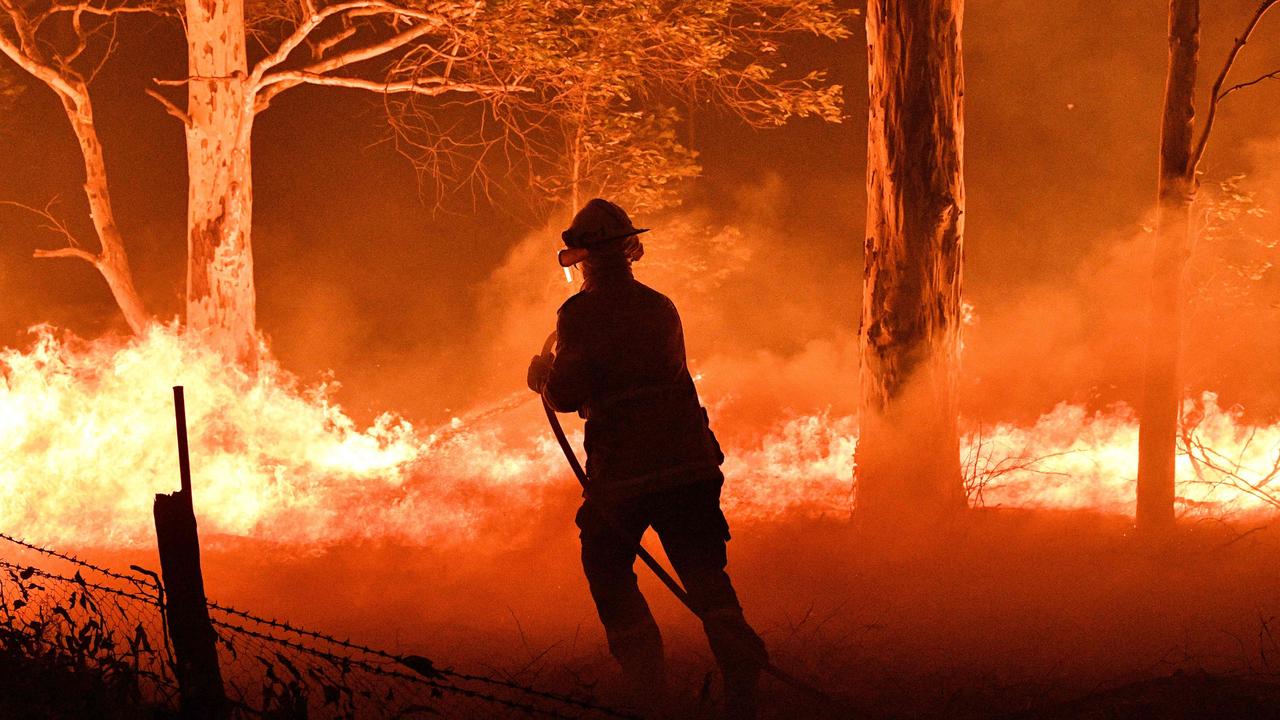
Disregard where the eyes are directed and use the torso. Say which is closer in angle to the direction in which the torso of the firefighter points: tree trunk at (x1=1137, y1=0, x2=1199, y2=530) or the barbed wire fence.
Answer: the tree trunk

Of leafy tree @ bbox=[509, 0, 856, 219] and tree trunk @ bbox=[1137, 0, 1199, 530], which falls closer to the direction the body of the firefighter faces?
the leafy tree

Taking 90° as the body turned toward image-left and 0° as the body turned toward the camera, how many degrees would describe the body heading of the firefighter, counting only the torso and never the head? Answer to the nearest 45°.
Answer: approximately 135°

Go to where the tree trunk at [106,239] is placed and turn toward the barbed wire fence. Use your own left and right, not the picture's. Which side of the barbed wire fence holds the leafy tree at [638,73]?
left

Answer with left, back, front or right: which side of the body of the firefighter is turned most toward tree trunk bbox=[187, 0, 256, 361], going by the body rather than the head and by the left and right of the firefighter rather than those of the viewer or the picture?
front

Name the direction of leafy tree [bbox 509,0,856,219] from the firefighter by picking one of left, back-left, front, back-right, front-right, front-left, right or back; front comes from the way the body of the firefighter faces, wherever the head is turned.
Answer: front-right

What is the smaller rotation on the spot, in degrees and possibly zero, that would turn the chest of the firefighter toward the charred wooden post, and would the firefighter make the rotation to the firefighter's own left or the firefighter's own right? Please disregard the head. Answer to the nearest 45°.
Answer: approximately 45° to the firefighter's own left

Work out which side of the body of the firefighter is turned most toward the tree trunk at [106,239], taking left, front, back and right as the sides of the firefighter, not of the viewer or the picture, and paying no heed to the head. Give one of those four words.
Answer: front

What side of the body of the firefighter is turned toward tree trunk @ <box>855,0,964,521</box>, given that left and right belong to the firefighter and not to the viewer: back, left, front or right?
right

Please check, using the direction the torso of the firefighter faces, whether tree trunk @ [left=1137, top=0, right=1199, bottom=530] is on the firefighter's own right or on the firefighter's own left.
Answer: on the firefighter's own right

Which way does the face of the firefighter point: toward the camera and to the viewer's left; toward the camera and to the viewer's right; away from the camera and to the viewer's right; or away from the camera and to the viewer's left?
away from the camera and to the viewer's left

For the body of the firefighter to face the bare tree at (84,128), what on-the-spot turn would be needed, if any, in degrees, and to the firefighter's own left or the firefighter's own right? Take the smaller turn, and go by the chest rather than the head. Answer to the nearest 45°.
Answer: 0° — they already face it
